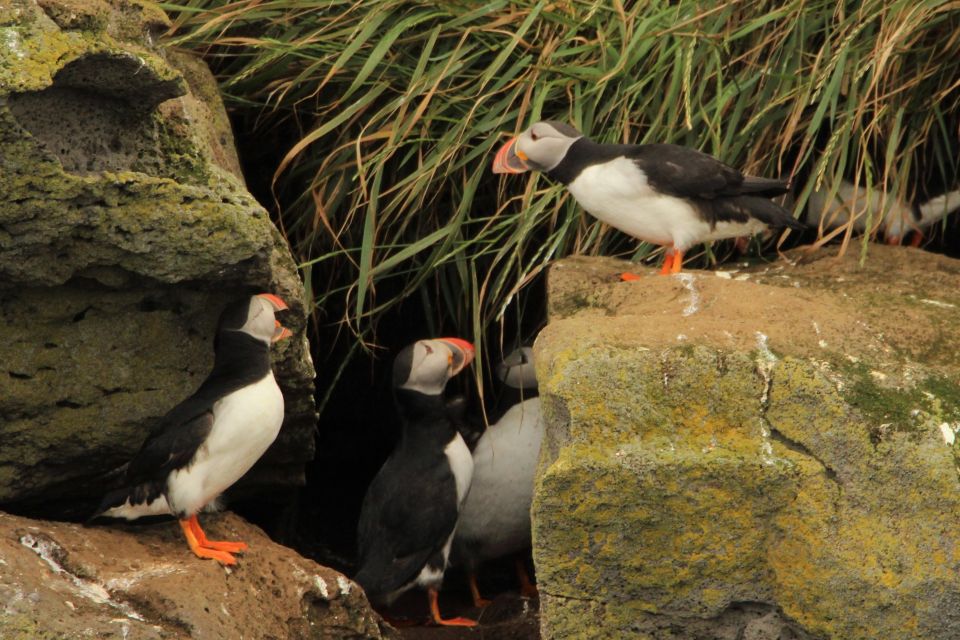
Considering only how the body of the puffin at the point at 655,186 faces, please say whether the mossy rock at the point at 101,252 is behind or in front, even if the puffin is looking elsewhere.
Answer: in front

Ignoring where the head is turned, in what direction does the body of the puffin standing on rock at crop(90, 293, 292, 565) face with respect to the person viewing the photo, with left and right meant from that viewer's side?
facing to the right of the viewer

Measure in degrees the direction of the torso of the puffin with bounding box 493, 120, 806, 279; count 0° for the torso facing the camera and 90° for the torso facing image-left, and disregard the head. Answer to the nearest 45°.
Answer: approximately 90°

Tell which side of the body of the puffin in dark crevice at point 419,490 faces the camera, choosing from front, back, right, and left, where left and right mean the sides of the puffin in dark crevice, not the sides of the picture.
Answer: right

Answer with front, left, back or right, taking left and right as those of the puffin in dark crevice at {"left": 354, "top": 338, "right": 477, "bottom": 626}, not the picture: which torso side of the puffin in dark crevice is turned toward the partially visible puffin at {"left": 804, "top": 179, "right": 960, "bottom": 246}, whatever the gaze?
front
